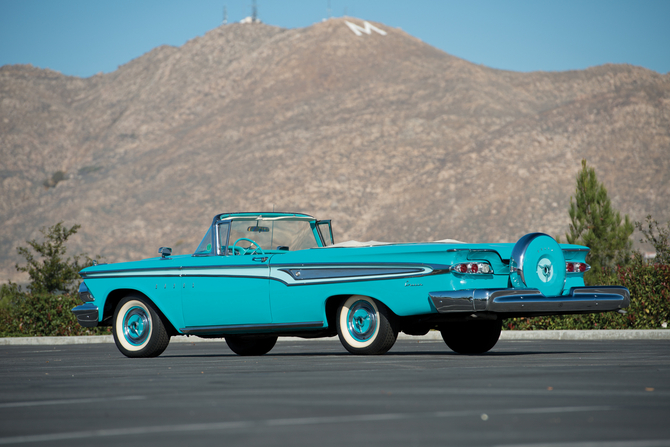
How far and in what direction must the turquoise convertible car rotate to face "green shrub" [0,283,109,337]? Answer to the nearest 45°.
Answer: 0° — it already faces it

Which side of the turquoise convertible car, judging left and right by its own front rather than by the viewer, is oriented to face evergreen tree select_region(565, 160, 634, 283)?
right

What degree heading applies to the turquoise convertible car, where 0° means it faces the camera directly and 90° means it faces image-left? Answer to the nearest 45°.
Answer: approximately 135°
